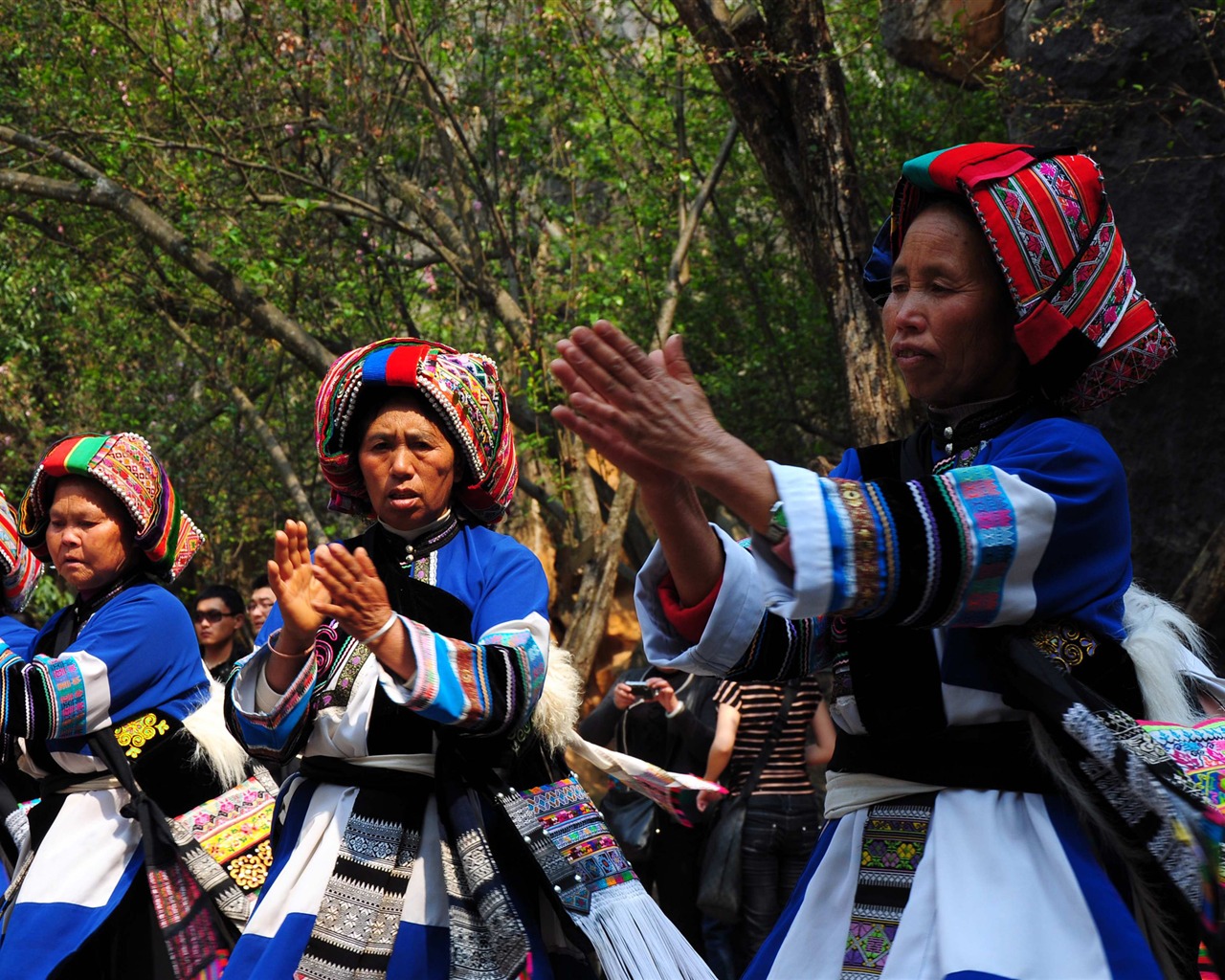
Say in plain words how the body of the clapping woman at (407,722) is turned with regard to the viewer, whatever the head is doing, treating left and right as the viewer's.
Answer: facing the viewer and to the left of the viewer

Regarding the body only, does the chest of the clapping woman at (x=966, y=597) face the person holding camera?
no

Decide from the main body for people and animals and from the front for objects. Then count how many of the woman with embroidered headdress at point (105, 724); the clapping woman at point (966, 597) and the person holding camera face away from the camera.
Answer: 0

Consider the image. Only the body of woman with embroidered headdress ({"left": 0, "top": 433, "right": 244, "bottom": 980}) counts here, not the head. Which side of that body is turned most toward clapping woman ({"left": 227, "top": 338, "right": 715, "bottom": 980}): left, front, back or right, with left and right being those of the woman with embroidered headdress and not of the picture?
left

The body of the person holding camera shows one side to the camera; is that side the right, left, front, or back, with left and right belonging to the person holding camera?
front

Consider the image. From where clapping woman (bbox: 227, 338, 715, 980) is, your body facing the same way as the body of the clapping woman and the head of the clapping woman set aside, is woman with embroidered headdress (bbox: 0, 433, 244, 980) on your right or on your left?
on your right

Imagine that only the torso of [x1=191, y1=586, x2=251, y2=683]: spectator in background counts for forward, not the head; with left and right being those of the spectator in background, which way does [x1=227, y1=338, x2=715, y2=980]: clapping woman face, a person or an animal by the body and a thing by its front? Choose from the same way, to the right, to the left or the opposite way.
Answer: the same way

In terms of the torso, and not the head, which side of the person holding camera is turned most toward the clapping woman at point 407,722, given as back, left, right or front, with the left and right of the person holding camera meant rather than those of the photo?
front

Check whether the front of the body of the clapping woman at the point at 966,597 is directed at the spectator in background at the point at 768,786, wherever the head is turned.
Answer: no

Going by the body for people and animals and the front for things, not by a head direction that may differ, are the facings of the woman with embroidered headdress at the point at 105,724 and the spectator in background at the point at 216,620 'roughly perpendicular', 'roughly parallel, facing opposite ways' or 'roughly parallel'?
roughly parallel

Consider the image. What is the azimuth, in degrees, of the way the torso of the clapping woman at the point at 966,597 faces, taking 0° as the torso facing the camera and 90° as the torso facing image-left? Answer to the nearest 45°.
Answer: approximately 45°

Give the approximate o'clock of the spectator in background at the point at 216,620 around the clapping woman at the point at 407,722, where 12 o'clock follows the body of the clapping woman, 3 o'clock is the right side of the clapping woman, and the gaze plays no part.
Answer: The spectator in background is roughly at 4 o'clock from the clapping woman.

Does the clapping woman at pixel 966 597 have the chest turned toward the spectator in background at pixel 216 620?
no

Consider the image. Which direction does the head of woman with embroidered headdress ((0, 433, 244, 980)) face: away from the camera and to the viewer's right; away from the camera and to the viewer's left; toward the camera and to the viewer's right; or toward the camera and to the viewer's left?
toward the camera and to the viewer's left

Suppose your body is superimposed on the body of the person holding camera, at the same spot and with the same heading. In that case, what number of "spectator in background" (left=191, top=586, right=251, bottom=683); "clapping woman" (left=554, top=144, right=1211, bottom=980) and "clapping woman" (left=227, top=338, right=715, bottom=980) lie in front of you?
2

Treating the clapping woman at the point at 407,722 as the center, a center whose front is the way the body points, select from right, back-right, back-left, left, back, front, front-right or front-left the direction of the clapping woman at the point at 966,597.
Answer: left

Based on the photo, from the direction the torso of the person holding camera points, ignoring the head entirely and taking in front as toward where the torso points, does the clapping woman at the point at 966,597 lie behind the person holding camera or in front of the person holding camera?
in front
